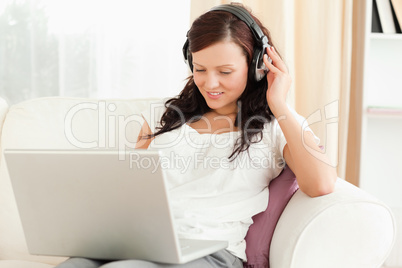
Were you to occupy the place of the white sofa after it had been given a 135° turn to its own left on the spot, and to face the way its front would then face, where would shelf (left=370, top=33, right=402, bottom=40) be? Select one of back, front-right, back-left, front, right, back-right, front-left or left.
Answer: front

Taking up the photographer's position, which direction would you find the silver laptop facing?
facing away from the viewer and to the right of the viewer

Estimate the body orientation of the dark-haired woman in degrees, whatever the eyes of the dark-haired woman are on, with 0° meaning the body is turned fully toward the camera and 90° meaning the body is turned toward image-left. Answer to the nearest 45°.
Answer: approximately 45°

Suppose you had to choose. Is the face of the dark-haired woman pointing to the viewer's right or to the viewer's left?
to the viewer's left

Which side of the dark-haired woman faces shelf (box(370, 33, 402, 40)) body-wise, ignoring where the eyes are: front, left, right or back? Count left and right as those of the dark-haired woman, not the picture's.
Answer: back

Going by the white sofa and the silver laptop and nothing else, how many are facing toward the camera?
1
